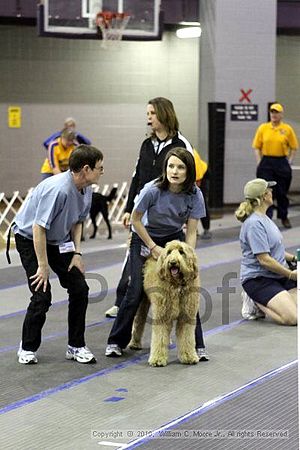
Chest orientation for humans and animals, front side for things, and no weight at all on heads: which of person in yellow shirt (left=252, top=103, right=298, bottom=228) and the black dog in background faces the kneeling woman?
the person in yellow shirt

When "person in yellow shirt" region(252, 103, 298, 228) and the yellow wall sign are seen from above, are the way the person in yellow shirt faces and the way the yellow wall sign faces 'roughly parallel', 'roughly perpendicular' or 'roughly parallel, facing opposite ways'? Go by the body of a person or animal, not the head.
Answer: roughly parallel

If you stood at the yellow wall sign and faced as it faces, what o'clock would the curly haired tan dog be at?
The curly haired tan dog is roughly at 12 o'clock from the yellow wall sign.

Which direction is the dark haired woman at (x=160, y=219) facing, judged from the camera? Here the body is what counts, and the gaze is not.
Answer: toward the camera

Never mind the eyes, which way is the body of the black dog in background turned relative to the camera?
to the viewer's left

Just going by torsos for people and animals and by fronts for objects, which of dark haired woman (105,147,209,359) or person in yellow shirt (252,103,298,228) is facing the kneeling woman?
the person in yellow shirt

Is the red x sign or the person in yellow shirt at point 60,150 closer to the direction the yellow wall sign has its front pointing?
the person in yellow shirt

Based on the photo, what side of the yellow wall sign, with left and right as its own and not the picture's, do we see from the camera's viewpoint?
front

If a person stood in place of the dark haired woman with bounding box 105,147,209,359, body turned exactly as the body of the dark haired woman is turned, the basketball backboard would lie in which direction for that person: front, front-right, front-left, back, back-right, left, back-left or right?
back

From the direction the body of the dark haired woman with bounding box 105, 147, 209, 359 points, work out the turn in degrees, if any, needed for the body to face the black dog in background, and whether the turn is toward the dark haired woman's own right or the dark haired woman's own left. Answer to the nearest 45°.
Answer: approximately 180°

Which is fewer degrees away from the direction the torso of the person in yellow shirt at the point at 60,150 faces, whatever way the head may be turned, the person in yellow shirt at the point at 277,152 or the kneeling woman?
the kneeling woman
